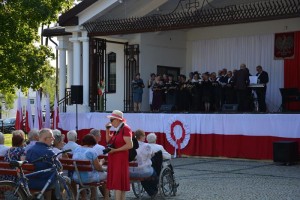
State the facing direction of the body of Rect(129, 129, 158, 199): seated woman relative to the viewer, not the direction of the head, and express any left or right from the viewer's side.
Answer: facing away from the viewer and to the right of the viewer

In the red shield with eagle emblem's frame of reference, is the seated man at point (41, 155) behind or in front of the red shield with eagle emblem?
in front

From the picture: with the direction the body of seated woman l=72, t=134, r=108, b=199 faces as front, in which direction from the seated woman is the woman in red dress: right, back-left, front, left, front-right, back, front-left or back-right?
right

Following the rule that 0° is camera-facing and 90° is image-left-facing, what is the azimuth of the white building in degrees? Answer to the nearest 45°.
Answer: approximately 45°

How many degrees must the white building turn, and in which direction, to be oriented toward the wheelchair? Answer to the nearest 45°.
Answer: approximately 45° to its left

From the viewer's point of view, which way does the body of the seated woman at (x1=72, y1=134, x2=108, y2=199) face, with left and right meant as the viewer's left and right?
facing away from the viewer and to the right of the viewer

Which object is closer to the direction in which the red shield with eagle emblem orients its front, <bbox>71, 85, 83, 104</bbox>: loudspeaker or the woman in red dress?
the woman in red dress

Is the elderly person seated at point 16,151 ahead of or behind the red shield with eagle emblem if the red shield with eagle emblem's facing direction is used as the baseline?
ahead

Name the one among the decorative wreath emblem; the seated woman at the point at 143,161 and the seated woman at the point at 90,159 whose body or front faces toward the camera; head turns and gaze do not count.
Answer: the decorative wreath emblem

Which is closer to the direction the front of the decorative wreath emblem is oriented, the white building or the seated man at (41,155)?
the seated man

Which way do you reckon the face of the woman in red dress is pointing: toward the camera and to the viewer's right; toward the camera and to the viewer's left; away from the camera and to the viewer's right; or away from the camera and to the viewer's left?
toward the camera and to the viewer's left
